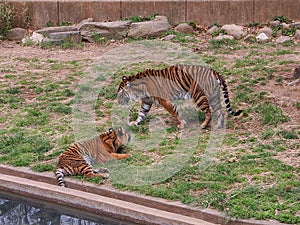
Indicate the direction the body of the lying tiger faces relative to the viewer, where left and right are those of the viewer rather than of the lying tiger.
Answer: facing away from the viewer and to the right of the viewer

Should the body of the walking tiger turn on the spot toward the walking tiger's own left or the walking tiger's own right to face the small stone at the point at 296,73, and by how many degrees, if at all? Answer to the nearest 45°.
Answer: approximately 135° to the walking tiger's own right

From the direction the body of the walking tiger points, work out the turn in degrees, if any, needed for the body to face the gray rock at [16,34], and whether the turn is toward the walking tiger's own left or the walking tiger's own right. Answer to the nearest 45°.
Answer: approximately 45° to the walking tiger's own right

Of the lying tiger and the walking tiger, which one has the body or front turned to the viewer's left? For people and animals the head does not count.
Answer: the walking tiger

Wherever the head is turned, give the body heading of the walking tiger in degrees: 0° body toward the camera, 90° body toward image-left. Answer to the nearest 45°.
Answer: approximately 90°

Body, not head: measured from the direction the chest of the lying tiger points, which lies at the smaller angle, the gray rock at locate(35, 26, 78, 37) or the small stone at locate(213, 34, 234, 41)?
the small stone

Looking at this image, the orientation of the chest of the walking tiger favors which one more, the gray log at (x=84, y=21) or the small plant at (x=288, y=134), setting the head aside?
the gray log

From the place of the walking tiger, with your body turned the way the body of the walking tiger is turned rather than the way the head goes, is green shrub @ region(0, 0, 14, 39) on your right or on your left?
on your right

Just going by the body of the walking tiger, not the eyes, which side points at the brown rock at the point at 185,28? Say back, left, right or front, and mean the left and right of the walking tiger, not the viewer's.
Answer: right

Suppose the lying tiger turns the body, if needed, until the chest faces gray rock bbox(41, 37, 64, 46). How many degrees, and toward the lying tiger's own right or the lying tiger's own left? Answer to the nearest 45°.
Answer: approximately 45° to the lying tiger's own left

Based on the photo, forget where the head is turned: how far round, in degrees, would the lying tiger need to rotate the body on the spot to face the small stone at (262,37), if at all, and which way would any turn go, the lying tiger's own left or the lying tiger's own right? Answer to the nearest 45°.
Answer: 0° — it already faces it

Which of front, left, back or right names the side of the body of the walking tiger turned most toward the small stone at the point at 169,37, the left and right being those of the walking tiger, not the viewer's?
right

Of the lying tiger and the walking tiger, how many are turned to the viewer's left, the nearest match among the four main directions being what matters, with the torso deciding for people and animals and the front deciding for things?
1
